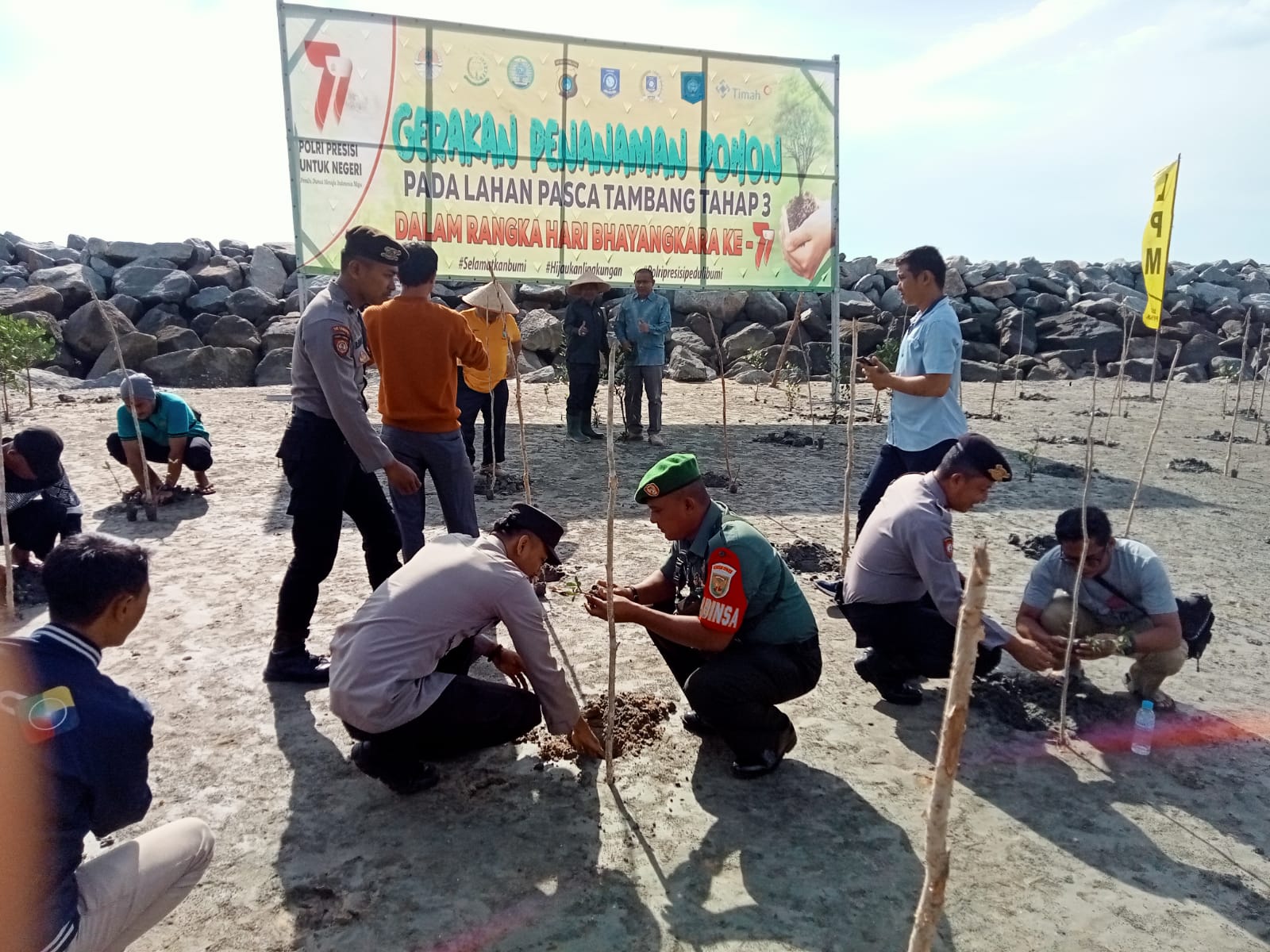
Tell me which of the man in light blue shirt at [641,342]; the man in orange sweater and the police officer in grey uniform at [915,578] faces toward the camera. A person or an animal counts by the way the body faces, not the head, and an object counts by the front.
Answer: the man in light blue shirt

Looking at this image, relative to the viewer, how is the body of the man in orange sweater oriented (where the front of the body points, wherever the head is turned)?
away from the camera

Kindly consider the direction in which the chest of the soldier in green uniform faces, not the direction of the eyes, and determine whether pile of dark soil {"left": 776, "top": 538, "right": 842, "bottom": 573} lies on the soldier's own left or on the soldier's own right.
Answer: on the soldier's own right

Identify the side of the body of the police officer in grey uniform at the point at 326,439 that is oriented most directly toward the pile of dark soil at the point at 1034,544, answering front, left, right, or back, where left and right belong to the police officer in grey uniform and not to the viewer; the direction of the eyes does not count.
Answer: front

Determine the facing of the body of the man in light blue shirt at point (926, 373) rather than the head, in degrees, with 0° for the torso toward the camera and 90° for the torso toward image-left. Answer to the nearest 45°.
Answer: approximately 90°

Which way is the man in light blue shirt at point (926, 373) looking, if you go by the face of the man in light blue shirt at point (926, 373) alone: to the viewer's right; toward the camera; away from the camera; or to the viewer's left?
to the viewer's left

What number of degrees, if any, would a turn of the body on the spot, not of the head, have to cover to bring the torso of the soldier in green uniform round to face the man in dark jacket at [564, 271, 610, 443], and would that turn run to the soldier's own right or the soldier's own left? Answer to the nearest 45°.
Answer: approximately 90° to the soldier's own right

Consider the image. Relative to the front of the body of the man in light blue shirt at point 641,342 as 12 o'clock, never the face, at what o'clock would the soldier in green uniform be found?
The soldier in green uniform is roughly at 12 o'clock from the man in light blue shirt.

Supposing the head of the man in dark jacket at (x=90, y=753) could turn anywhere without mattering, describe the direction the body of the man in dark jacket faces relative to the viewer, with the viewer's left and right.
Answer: facing away from the viewer and to the right of the viewer

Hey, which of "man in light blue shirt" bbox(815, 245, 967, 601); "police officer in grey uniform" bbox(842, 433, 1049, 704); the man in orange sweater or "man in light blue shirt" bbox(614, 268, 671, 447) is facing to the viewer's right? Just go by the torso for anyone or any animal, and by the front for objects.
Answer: the police officer in grey uniform

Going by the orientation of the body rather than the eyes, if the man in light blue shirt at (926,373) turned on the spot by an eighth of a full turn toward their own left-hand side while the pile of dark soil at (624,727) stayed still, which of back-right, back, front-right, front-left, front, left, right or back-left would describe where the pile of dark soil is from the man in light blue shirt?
front

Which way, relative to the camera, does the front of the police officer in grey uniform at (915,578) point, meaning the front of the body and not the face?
to the viewer's right

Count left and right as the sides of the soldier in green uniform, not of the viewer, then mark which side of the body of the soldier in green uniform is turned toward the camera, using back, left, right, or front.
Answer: left

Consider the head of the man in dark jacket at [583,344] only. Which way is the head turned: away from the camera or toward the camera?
toward the camera

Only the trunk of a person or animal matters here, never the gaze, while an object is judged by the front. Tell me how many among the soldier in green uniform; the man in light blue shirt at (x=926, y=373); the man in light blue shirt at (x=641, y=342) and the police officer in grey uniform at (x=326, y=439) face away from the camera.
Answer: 0

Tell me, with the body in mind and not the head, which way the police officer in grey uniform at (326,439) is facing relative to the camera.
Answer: to the viewer's right

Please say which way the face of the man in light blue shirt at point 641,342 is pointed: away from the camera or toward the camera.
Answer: toward the camera

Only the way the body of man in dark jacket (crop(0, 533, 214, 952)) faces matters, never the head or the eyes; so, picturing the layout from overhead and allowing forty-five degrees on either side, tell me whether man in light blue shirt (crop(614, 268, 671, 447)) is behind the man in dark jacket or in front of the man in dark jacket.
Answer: in front

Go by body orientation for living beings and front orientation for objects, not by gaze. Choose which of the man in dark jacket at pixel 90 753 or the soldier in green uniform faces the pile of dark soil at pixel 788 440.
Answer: the man in dark jacket
